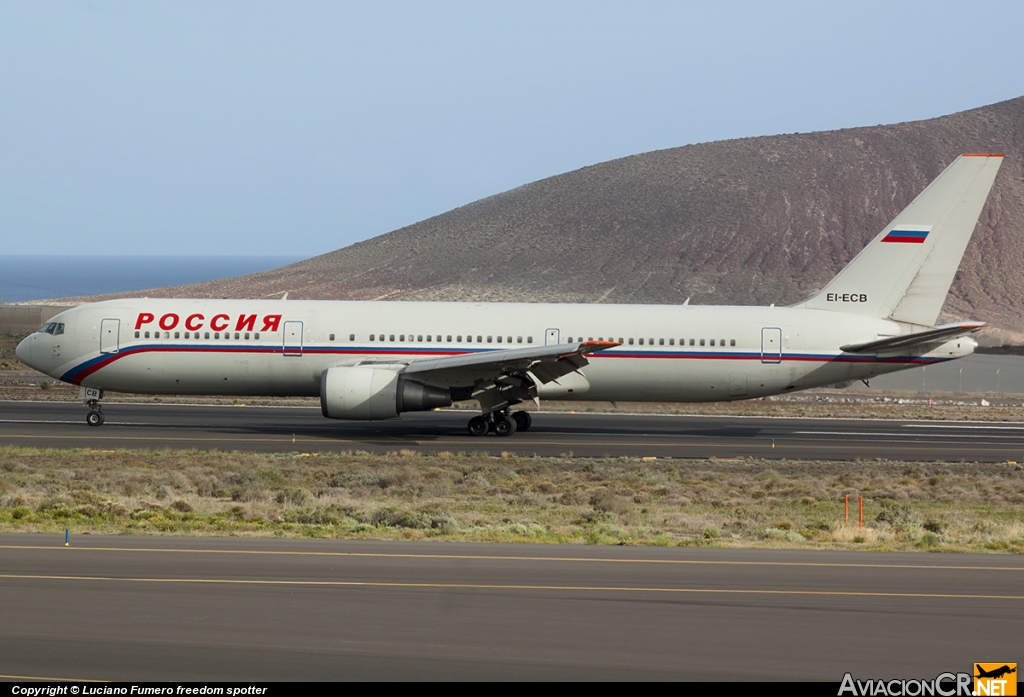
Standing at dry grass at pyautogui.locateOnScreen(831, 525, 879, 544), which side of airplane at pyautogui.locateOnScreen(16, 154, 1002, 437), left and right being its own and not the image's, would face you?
left

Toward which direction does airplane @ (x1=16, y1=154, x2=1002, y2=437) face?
to the viewer's left
